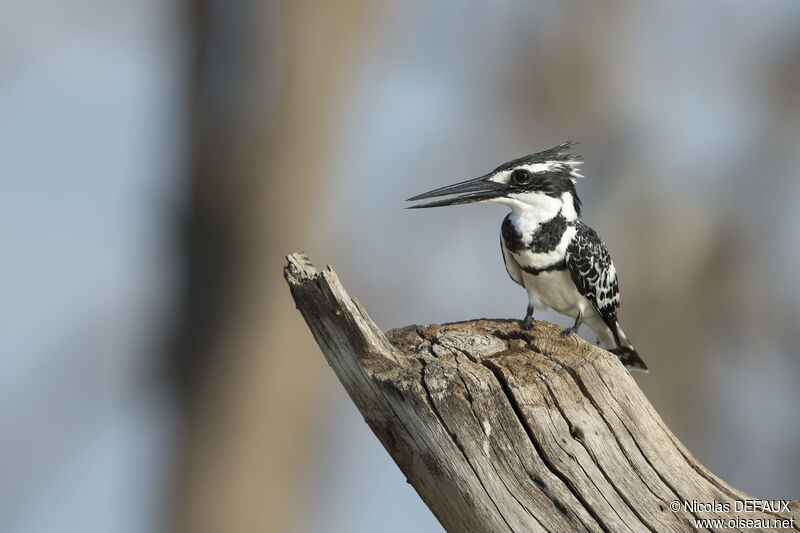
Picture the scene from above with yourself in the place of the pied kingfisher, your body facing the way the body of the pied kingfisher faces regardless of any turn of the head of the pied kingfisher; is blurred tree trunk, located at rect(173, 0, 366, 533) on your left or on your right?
on your right

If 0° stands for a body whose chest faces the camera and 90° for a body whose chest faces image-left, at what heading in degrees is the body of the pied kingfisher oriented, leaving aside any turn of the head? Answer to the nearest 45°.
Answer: approximately 45°
